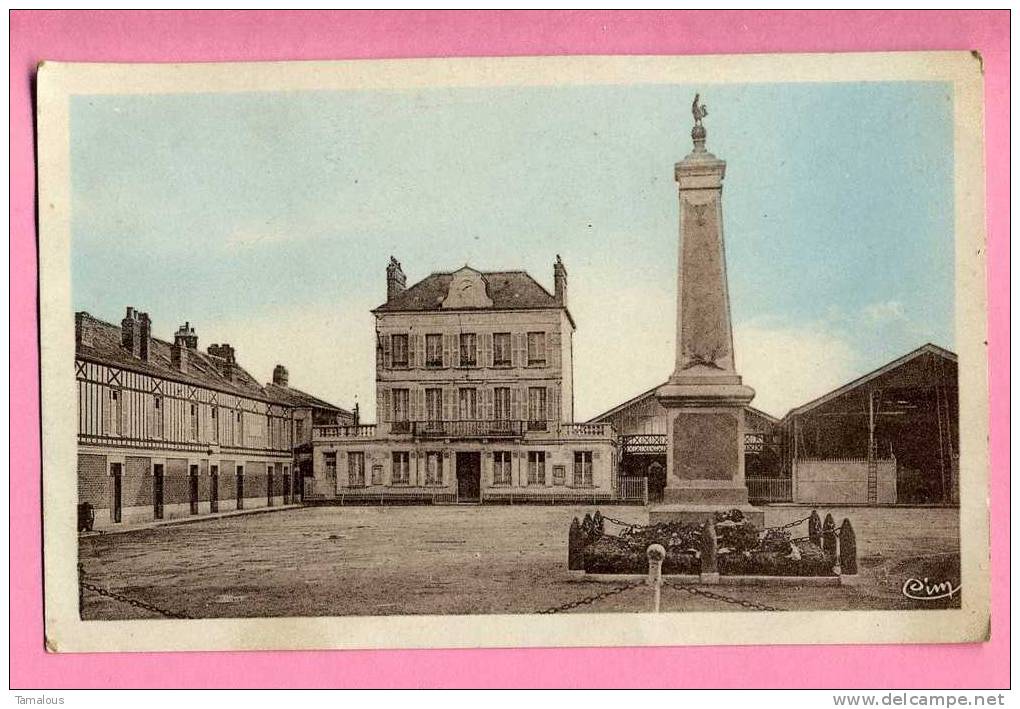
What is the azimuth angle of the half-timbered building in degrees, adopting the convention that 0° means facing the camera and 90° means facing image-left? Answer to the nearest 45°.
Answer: approximately 315°

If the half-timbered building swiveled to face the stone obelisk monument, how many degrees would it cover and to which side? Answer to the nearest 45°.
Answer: approximately 45° to its left

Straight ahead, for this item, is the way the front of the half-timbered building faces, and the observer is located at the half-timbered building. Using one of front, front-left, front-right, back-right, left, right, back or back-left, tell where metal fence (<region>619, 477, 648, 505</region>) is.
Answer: front-left
